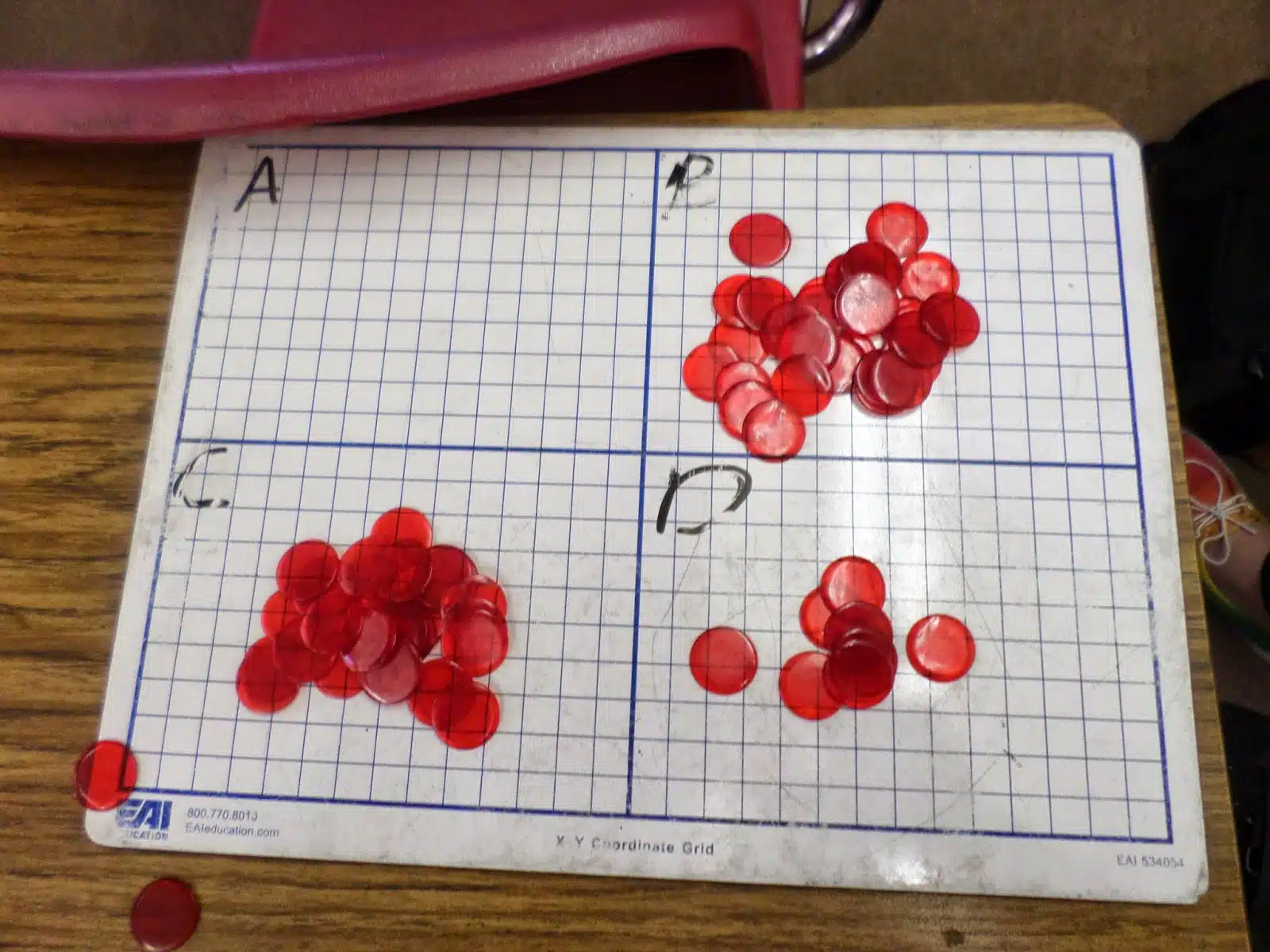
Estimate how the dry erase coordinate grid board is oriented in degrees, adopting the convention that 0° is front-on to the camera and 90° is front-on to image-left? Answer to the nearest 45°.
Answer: approximately 0°

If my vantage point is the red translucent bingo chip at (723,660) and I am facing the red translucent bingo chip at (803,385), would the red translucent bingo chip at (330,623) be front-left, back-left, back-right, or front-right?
back-left
